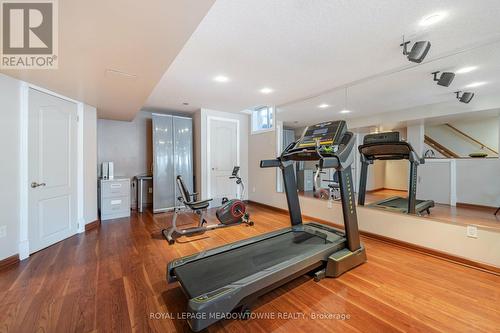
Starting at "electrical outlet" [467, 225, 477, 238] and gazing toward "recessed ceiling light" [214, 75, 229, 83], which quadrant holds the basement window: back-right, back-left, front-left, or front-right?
front-right

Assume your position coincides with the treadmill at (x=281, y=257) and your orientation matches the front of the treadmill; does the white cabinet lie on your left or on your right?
on your left

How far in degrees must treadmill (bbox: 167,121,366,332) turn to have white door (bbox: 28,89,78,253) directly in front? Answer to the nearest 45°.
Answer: approximately 135° to its left

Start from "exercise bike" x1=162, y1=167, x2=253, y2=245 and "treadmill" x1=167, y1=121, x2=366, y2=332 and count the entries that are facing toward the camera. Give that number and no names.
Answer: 0

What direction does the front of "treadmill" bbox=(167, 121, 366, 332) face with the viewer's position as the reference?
facing away from the viewer and to the right of the viewer

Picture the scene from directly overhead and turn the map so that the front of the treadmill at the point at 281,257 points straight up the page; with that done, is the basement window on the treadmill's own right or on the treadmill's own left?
on the treadmill's own left

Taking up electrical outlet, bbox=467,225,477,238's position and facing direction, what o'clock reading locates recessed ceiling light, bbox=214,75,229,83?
The recessed ceiling light is roughly at 2 o'clock from the electrical outlet.

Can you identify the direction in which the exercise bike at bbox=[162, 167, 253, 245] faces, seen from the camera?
facing away from the viewer and to the right of the viewer

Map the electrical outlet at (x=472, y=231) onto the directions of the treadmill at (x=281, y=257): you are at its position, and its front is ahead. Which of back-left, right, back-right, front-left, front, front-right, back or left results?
front-right

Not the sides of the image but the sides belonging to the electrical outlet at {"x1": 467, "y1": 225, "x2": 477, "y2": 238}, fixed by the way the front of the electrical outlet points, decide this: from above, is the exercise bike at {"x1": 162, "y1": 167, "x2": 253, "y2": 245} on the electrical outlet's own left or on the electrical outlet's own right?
on the electrical outlet's own right
